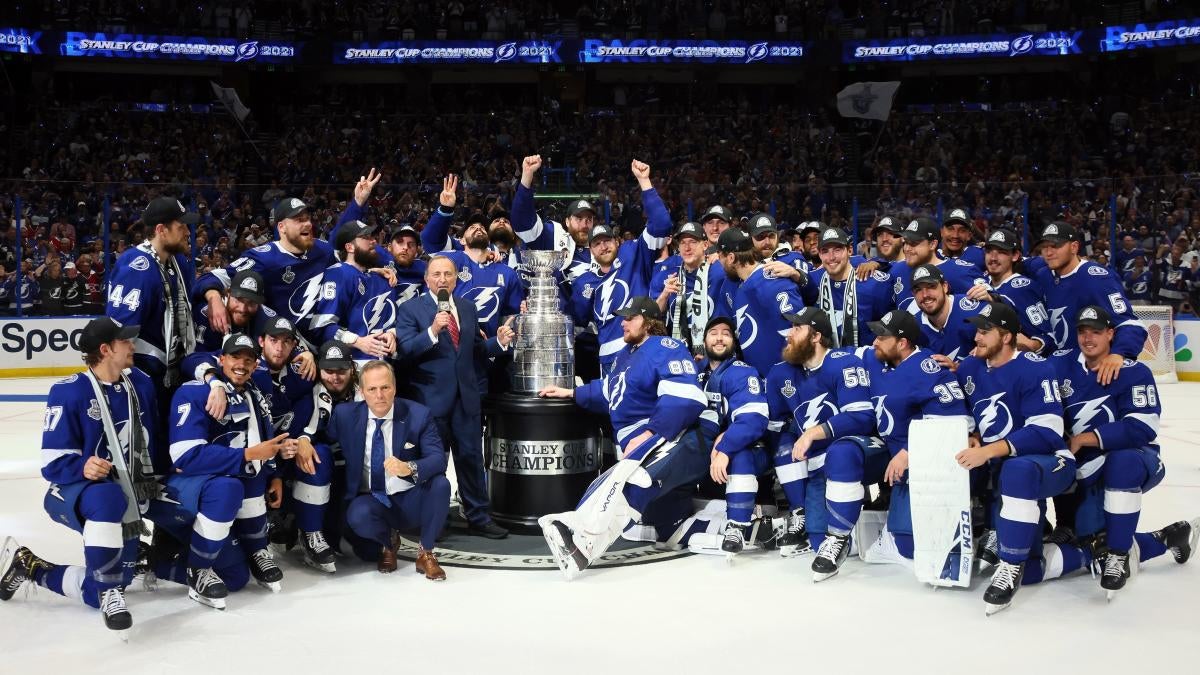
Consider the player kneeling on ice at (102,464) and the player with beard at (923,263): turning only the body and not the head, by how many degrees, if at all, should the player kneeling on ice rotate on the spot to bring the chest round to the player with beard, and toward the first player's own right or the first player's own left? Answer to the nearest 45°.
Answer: approximately 45° to the first player's own left

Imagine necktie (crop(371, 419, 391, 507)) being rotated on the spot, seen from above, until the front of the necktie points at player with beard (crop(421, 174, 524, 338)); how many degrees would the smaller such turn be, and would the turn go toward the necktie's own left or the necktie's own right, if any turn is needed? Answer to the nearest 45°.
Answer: approximately 135° to the necktie's own left

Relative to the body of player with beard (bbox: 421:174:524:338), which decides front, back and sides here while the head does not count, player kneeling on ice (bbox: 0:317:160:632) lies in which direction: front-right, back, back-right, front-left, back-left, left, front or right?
front-right

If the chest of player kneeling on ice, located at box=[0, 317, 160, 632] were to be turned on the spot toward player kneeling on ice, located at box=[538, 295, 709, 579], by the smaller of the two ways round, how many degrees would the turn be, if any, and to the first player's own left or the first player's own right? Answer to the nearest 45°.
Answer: approximately 45° to the first player's own left

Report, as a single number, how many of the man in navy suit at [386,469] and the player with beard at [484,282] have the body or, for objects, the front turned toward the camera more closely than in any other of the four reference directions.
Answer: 2

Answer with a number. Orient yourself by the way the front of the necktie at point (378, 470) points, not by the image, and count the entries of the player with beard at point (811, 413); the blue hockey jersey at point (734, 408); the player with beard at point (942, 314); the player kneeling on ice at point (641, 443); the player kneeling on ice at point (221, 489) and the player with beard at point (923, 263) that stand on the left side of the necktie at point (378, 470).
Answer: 5

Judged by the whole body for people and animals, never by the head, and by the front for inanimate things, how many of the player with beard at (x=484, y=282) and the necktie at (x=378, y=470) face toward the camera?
2

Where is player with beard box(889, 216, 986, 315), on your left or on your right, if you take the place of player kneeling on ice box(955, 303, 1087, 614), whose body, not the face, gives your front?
on your right

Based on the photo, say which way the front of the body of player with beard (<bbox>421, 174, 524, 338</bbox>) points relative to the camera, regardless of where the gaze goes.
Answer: toward the camera

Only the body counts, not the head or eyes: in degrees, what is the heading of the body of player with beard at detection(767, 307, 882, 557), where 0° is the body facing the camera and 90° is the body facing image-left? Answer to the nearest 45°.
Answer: approximately 45°

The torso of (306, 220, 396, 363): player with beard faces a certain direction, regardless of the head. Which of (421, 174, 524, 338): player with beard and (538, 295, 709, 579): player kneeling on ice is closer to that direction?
the player kneeling on ice

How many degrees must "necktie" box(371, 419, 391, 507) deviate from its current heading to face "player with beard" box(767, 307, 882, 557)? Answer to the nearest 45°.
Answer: approximately 90° to its left

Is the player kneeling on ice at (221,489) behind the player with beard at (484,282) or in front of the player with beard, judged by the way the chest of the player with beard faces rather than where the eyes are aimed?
in front

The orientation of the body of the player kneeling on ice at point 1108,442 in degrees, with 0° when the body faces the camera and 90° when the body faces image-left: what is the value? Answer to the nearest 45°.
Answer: approximately 45°

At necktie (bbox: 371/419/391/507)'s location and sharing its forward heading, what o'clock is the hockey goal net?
The hockey goal net is roughly at 8 o'clock from the necktie.
